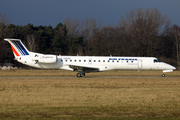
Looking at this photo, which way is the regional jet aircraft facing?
to the viewer's right
